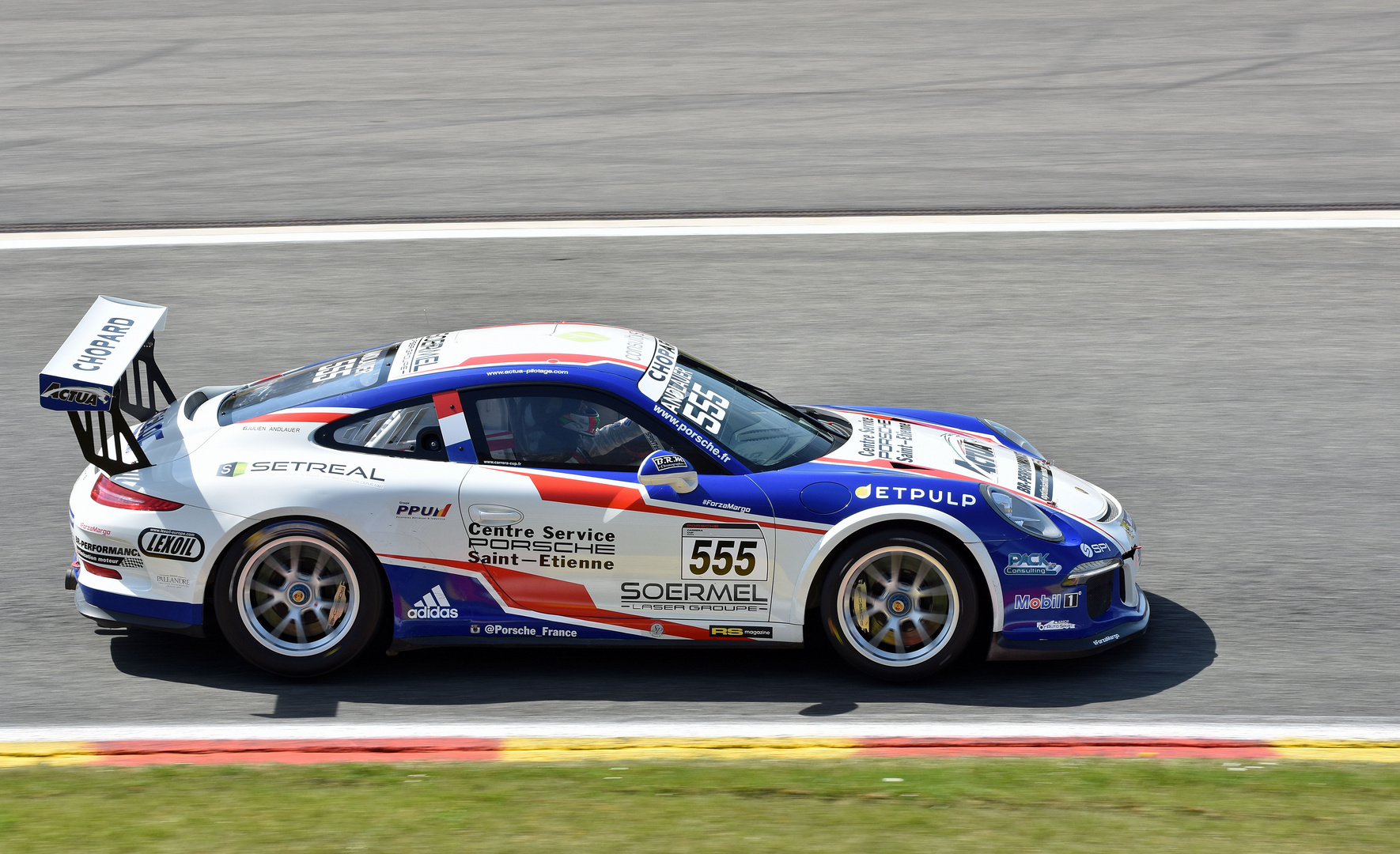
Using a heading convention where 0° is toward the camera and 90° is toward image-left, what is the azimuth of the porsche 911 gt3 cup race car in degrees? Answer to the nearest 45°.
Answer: approximately 270°
